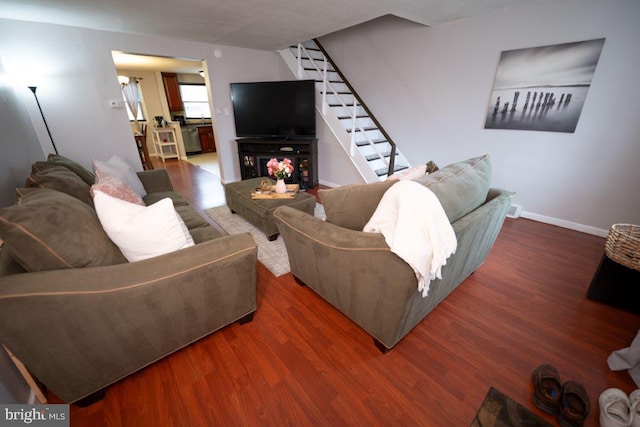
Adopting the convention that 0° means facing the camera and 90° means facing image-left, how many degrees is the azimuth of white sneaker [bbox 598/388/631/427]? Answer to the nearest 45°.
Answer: approximately 180°

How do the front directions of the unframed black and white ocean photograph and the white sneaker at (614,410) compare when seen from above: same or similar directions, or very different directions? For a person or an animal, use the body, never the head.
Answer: very different directions

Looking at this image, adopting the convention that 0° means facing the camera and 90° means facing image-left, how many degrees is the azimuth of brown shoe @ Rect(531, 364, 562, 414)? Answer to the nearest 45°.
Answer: approximately 135°
